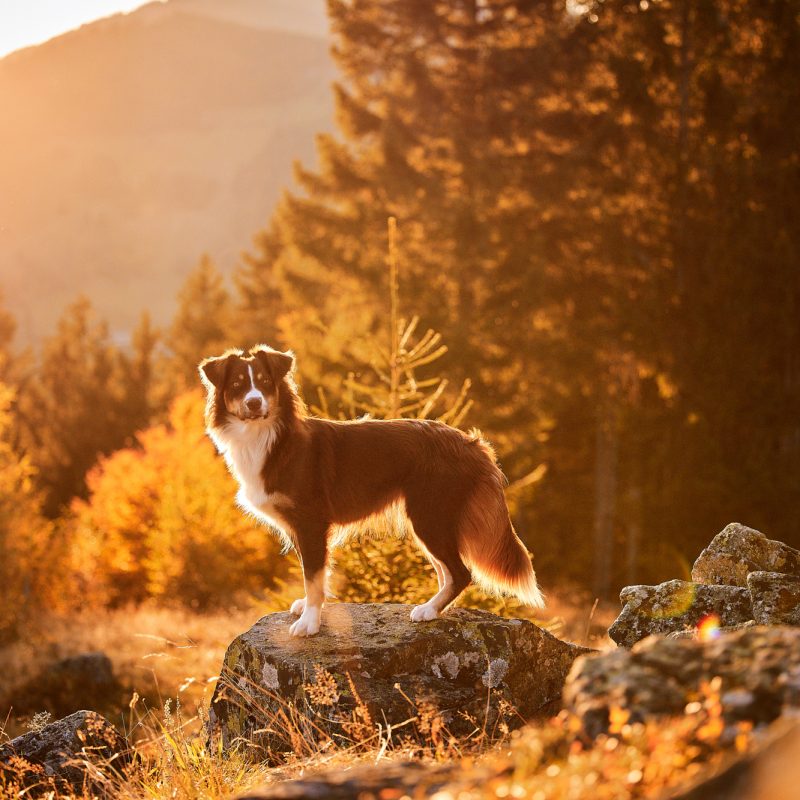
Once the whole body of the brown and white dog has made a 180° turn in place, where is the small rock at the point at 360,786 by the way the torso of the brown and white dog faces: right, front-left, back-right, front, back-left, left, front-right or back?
right

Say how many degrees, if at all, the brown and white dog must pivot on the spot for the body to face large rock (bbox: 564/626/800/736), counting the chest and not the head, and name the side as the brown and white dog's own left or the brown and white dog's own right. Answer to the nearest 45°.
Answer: approximately 90° to the brown and white dog's own left

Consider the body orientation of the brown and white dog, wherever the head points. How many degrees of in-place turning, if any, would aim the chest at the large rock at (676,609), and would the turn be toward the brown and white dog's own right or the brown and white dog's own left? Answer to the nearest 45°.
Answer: approximately 180°

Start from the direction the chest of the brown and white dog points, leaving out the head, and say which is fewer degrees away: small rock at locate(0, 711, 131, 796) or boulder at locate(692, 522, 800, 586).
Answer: the small rock

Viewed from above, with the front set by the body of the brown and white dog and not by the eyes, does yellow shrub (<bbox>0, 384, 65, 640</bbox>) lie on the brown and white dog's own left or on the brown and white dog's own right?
on the brown and white dog's own right

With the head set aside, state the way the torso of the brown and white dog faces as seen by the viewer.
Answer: to the viewer's left

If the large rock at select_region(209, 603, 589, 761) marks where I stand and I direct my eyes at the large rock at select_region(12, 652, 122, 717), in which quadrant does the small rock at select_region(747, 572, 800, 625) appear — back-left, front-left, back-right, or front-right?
back-right

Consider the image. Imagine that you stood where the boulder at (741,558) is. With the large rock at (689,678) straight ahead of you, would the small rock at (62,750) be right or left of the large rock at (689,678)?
right

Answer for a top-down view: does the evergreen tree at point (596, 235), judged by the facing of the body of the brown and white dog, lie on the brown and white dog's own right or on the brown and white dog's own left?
on the brown and white dog's own right

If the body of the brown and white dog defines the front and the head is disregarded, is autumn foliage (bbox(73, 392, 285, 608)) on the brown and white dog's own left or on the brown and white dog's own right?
on the brown and white dog's own right

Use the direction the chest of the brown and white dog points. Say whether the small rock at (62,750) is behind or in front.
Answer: in front
